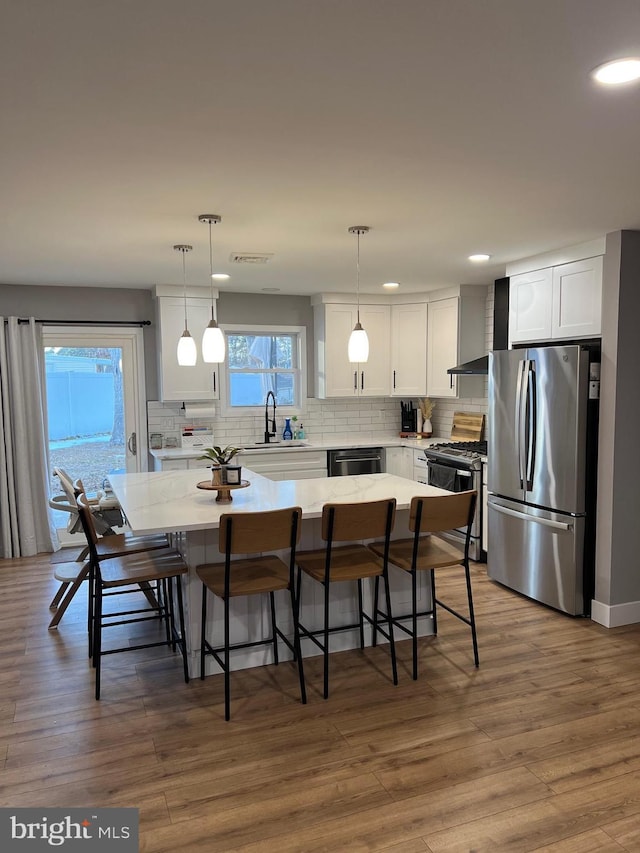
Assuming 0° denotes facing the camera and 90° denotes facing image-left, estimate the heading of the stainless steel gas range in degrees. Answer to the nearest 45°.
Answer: approximately 45°

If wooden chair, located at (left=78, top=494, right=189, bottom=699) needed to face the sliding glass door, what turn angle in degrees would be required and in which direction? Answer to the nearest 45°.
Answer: approximately 90° to its left

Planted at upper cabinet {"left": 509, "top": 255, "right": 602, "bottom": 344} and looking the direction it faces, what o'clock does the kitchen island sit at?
The kitchen island is roughly at 12 o'clock from the upper cabinet.

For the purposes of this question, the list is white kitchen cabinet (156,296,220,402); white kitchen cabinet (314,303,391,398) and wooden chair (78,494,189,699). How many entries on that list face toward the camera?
2

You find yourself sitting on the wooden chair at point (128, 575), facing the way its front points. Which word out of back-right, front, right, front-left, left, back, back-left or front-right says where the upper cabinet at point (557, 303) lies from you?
front

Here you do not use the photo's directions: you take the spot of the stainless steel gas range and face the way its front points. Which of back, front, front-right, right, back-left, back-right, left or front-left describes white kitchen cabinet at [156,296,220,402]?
front-right

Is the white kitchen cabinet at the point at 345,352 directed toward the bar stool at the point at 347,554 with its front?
yes

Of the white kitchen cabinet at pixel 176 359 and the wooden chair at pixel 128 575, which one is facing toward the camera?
the white kitchen cabinet

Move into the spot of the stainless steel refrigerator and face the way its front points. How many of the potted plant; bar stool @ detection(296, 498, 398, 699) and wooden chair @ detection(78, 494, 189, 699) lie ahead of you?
3

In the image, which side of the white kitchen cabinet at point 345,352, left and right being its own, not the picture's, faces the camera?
front

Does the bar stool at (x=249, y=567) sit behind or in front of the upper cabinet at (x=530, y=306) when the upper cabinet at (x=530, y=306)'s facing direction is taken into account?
in front

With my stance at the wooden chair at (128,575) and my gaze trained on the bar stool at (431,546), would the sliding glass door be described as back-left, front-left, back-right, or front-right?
back-left

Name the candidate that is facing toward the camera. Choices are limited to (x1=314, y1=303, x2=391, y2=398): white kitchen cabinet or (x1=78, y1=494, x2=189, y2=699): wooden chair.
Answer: the white kitchen cabinet

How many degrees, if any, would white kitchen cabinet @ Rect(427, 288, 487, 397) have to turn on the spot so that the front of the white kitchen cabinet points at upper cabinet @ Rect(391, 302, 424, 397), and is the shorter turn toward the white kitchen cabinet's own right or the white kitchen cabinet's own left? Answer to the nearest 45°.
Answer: approximately 90° to the white kitchen cabinet's own right

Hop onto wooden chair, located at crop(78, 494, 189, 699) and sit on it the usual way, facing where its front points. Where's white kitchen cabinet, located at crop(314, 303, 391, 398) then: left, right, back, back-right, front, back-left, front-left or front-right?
front-left

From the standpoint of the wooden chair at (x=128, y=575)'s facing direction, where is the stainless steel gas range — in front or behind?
in front

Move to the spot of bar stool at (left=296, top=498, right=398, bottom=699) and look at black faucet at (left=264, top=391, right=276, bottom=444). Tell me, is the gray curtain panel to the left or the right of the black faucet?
left

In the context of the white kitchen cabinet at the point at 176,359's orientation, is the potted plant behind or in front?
in front
